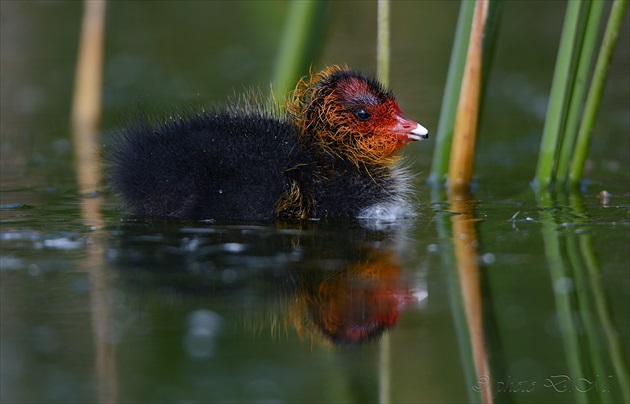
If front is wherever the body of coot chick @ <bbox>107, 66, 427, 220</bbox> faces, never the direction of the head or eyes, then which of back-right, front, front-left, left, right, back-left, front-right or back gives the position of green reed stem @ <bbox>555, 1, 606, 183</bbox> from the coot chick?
front

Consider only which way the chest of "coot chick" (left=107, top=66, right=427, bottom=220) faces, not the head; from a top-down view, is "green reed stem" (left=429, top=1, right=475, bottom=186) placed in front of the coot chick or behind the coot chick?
in front

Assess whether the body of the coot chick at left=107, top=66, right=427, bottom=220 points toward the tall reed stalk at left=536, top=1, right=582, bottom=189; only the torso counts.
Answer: yes

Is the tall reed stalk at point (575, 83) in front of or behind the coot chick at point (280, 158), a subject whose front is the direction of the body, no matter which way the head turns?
in front

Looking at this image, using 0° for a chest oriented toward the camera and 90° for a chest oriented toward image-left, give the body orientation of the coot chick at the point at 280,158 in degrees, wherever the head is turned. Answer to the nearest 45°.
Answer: approximately 270°

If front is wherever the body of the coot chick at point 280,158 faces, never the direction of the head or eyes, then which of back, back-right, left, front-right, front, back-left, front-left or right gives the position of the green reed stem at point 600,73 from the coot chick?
front
